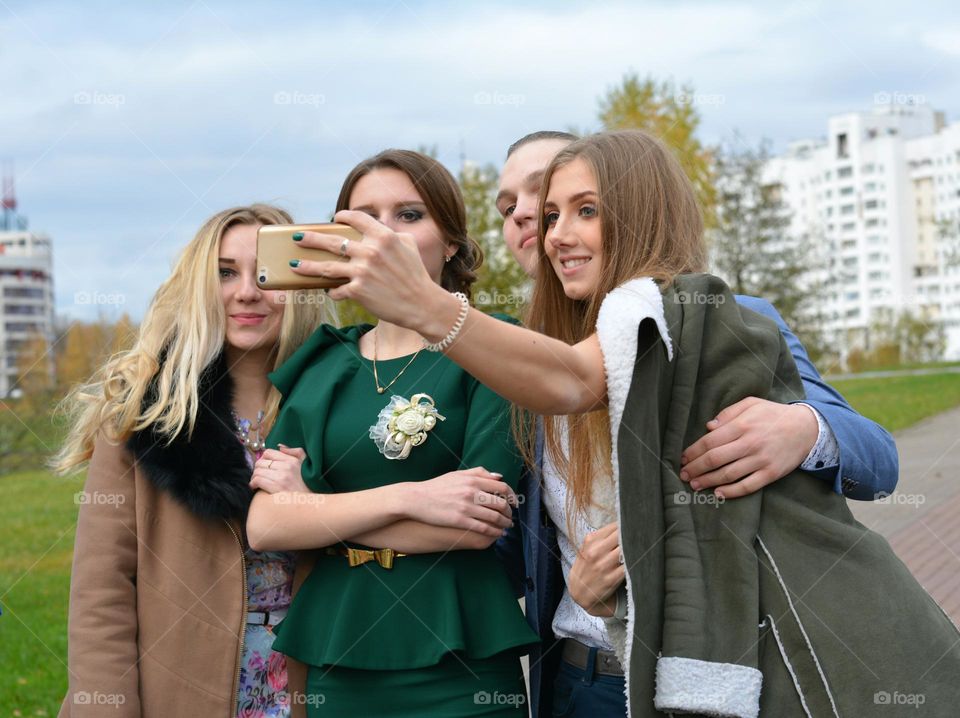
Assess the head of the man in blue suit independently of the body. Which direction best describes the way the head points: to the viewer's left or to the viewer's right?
to the viewer's left

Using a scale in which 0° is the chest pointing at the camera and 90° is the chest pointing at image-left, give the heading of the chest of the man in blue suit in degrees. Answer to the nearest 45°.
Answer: approximately 45°

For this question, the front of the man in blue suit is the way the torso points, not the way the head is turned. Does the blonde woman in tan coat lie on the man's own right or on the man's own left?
on the man's own right

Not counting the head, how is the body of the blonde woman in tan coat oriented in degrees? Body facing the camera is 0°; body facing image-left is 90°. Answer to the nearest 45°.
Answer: approximately 315°
